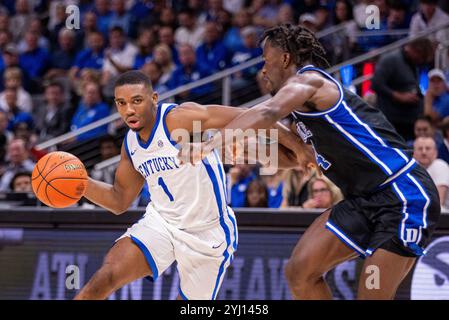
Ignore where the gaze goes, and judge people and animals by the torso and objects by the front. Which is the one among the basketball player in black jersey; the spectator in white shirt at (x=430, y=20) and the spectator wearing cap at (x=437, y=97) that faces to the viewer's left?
the basketball player in black jersey

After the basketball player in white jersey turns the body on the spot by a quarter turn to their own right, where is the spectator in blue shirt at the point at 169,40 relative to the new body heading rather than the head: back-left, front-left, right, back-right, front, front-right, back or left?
front-right

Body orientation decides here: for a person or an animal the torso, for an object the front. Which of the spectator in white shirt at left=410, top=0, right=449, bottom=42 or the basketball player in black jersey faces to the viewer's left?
the basketball player in black jersey

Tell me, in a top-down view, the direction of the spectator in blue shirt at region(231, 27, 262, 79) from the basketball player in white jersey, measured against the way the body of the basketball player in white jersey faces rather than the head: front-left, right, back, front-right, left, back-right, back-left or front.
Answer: back-right

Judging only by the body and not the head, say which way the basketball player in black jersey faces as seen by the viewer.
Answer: to the viewer's left

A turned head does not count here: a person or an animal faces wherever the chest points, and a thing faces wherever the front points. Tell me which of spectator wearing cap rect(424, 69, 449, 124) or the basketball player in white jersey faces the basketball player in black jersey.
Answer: the spectator wearing cap

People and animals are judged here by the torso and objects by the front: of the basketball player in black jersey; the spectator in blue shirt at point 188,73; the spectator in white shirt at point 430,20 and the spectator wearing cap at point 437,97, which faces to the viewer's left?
the basketball player in black jersey

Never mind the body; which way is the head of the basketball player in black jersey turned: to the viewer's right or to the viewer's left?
to the viewer's left

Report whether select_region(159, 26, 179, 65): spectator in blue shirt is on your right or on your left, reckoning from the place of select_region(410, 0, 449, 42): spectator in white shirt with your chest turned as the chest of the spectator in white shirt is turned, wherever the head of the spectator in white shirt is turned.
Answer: on your right

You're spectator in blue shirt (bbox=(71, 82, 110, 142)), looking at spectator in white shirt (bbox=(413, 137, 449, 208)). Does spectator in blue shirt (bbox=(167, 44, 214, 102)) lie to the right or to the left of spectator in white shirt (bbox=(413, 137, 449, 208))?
left

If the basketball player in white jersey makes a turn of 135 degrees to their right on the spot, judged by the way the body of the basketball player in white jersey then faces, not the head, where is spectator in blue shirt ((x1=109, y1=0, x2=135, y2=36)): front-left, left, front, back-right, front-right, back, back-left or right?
front

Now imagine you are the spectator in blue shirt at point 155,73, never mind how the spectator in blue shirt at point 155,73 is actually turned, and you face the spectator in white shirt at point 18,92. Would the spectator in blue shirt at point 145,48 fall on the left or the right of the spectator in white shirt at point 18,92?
right

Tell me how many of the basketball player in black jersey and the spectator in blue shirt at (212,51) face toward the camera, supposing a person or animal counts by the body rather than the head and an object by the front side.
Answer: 1
